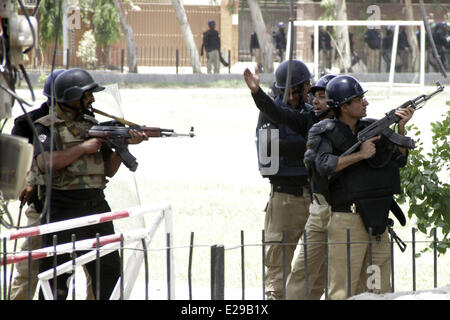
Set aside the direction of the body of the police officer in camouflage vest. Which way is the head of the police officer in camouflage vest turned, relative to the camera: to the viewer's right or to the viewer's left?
to the viewer's right

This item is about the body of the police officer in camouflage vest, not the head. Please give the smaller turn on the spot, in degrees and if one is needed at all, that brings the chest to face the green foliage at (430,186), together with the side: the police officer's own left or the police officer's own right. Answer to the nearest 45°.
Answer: approximately 45° to the police officer's own left

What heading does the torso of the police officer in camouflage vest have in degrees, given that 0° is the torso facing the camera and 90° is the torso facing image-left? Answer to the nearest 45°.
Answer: approximately 315°

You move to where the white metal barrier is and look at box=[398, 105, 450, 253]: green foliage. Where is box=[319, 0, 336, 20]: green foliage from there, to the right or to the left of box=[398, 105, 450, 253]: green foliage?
left

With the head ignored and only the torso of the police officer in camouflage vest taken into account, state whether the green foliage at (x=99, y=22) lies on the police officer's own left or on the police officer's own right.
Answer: on the police officer's own left

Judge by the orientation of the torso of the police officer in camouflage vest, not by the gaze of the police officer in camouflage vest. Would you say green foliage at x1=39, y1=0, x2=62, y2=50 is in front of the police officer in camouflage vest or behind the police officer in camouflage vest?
behind
